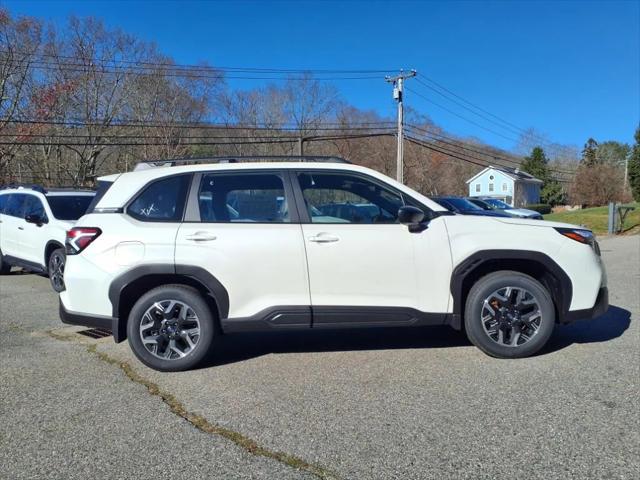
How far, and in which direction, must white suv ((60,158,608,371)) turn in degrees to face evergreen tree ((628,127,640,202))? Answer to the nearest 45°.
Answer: approximately 45° to its left

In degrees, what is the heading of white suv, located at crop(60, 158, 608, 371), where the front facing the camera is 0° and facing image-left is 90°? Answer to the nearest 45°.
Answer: approximately 270°

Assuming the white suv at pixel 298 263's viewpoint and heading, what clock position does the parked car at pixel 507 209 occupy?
The parked car is roughly at 10 o'clock from the white suv.

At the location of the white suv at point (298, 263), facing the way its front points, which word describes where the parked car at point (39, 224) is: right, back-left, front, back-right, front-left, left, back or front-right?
back-left
